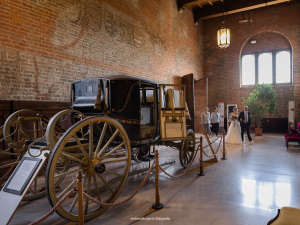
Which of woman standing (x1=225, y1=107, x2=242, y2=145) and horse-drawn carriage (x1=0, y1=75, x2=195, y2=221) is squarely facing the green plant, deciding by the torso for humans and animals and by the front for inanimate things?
the horse-drawn carriage

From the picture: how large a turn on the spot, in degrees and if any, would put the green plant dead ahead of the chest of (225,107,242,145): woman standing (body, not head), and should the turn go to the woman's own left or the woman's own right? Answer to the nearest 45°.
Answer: approximately 180°

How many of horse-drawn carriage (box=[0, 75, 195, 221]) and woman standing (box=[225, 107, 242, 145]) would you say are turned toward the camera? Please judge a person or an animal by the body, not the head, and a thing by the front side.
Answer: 1

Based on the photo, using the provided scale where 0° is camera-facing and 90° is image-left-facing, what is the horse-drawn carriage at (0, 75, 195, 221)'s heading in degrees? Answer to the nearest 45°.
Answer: approximately 225°

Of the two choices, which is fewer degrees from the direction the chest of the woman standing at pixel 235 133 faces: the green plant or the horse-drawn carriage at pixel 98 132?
the horse-drawn carriage

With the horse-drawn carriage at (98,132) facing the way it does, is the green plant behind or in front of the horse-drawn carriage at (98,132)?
in front

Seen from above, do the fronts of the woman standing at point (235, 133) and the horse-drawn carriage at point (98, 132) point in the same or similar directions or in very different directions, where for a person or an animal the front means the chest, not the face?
very different directions

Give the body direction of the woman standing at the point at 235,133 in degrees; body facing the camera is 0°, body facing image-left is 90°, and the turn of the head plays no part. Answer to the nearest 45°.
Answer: approximately 0°

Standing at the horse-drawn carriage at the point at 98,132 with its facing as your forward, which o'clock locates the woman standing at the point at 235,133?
The woman standing is roughly at 12 o'clock from the horse-drawn carriage.

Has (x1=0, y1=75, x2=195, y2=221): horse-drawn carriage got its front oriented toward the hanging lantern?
yes
